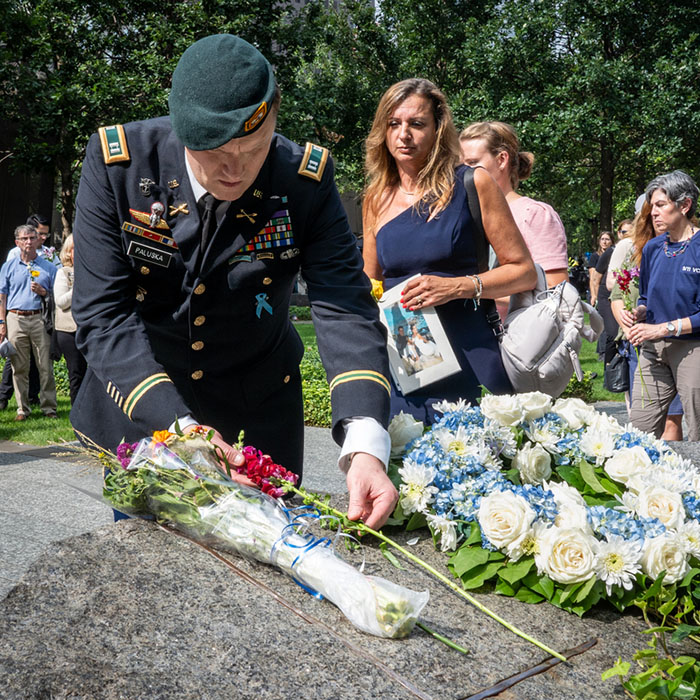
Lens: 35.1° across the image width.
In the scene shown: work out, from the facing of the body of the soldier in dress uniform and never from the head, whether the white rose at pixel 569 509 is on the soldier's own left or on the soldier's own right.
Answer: on the soldier's own left

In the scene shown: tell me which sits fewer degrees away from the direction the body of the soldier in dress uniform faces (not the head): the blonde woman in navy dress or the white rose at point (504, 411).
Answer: the white rose

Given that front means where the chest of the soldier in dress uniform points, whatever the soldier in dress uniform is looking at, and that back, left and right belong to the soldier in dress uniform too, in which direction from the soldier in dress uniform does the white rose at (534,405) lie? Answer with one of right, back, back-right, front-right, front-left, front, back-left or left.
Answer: left

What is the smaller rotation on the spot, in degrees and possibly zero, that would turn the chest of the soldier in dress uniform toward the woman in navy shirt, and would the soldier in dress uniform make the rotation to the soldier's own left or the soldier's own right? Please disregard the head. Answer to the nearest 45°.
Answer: approximately 135° to the soldier's own left

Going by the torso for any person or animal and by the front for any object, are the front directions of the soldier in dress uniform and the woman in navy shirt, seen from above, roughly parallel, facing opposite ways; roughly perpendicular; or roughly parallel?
roughly perpendicular

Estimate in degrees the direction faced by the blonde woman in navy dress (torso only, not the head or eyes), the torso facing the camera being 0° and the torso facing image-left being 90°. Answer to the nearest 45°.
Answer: approximately 45°

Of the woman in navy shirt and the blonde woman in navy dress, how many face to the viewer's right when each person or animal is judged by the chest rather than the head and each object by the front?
0

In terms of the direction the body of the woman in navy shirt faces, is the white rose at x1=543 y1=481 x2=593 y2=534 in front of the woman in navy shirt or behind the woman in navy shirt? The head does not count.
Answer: in front

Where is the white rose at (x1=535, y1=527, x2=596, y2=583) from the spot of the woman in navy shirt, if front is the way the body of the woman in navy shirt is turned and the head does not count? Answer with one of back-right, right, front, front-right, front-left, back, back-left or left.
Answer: front-left

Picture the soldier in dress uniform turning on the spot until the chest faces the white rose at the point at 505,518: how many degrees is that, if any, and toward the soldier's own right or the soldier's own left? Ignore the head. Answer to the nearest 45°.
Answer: approximately 45° to the soldier's own left
